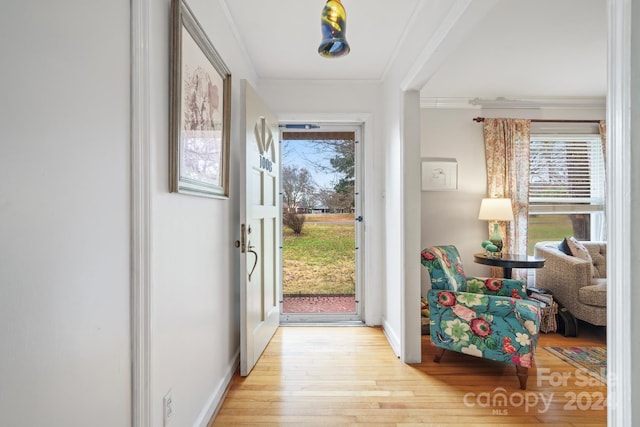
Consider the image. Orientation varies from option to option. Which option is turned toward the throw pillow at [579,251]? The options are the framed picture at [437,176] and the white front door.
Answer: the white front door

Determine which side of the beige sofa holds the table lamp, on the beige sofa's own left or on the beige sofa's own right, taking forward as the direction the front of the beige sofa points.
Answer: on the beige sofa's own right

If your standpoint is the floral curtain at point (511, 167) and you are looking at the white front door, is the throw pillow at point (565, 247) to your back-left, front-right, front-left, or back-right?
back-left

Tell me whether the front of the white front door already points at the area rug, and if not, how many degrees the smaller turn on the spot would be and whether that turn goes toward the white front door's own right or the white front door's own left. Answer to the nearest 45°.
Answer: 0° — it already faces it

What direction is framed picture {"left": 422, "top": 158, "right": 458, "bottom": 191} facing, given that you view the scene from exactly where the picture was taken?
facing the viewer

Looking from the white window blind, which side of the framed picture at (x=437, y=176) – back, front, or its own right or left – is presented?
left

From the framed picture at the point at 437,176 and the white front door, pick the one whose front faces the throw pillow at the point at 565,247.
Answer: the white front door

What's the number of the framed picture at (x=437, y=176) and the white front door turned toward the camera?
1

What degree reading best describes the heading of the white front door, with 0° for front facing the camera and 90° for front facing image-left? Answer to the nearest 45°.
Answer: approximately 270°

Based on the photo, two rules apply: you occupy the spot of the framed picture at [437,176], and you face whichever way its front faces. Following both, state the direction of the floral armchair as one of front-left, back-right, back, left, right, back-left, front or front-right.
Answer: front
